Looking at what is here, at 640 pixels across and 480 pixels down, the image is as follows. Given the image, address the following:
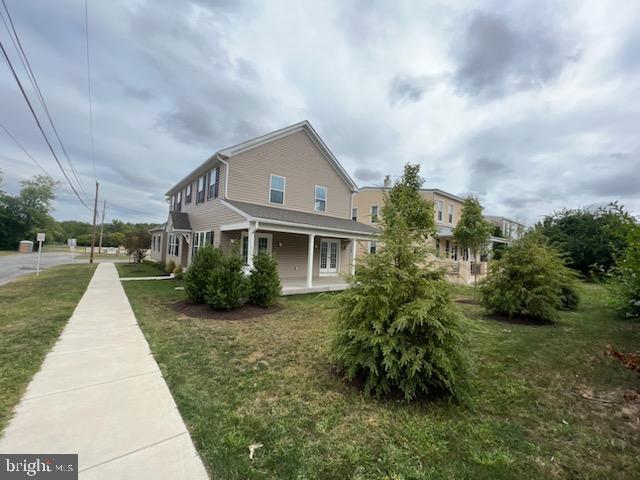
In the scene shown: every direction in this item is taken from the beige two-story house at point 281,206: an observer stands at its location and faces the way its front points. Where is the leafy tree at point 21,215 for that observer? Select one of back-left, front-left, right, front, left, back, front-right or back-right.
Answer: right

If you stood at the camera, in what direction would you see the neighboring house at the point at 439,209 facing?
facing the viewer and to the right of the viewer

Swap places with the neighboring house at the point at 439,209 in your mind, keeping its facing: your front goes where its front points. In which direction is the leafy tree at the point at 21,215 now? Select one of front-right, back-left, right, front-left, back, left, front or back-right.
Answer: back-right

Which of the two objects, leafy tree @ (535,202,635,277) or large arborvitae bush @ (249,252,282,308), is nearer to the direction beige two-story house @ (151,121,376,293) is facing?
the large arborvitae bush

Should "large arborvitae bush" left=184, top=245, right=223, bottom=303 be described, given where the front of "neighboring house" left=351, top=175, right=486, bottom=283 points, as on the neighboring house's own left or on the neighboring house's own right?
on the neighboring house's own right

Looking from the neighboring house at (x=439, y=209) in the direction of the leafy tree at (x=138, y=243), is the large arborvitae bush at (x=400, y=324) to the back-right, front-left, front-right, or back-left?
front-left

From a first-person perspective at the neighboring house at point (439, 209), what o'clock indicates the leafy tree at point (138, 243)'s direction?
The leafy tree is roughly at 4 o'clock from the neighboring house.

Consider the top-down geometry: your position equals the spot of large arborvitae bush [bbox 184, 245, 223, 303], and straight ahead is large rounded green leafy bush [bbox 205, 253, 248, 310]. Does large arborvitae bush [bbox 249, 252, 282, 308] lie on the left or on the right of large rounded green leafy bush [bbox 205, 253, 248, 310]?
left

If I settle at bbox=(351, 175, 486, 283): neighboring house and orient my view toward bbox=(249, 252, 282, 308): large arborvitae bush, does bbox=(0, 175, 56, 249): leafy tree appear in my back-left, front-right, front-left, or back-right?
front-right

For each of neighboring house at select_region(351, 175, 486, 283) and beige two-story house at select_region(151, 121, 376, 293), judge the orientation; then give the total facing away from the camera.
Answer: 0

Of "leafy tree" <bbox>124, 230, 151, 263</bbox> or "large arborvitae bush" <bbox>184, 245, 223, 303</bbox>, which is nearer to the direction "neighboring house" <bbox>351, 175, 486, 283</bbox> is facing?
the large arborvitae bush

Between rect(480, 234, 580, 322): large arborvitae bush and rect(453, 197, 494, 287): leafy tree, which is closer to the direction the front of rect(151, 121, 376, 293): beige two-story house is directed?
the large arborvitae bush

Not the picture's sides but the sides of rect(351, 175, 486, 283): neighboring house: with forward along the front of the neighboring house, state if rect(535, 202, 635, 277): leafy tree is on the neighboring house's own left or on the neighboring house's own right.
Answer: on the neighboring house's own left
